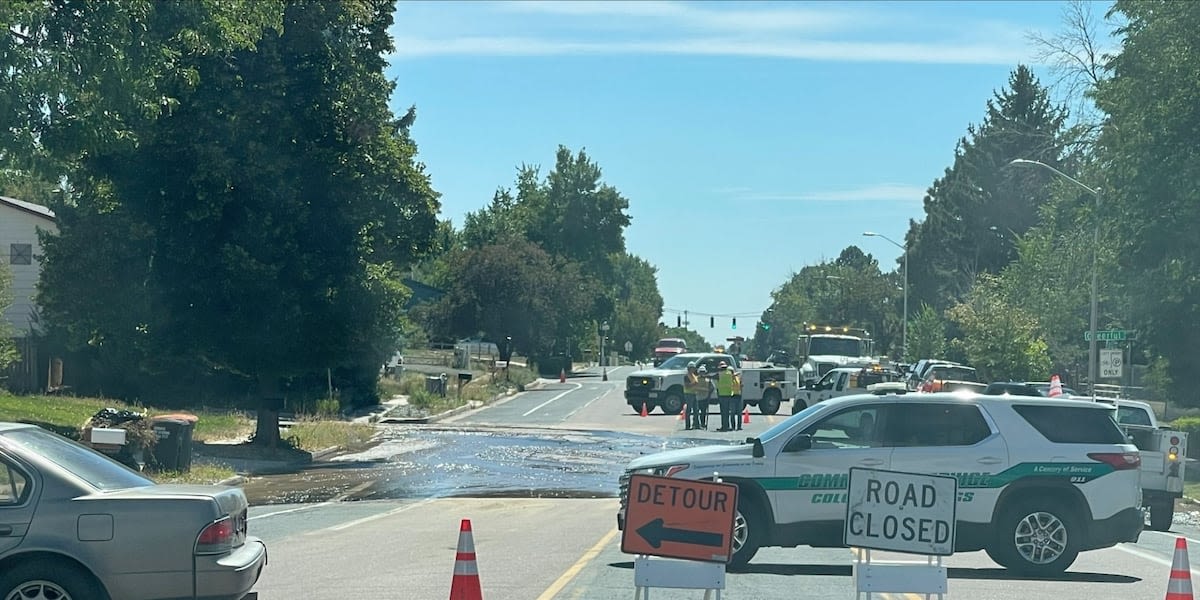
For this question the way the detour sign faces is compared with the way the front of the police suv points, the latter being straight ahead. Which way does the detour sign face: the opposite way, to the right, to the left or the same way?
to the left

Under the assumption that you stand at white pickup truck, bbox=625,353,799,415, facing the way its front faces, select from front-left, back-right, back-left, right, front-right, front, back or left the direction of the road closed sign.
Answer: front-left

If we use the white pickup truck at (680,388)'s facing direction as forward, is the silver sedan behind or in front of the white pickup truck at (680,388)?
in front

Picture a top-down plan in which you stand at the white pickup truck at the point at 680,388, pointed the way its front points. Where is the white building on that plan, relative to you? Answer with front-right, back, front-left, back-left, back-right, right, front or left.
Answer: front-right

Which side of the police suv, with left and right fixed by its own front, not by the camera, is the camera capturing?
left

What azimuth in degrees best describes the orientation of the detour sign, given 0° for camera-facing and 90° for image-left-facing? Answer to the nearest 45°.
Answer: approximately 0°

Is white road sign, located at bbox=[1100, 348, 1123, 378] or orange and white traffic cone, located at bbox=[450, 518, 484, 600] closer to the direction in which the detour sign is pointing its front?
the orange and white traffic cone

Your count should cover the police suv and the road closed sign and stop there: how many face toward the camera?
1

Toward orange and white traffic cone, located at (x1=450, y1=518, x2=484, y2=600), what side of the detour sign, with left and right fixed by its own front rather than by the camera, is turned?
right

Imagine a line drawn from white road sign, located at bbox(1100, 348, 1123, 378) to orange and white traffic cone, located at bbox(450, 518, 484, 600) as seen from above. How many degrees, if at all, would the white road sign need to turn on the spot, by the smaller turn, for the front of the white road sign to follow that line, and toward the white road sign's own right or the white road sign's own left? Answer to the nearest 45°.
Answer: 0° — it already faces it

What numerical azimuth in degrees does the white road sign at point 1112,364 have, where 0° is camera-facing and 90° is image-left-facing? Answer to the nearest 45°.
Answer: approximately 0°
